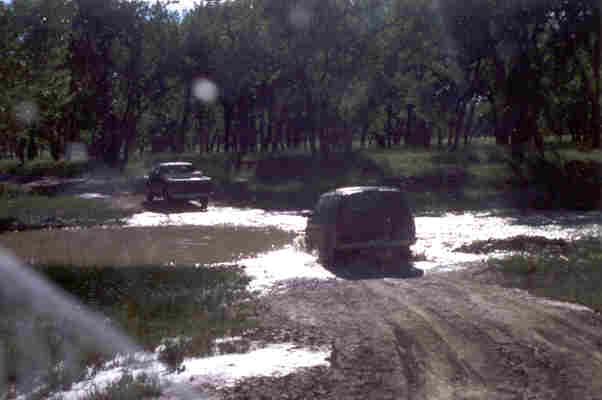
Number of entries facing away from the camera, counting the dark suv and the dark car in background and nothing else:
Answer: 1

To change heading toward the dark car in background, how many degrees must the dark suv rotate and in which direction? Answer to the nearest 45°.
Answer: approximately 45° to its left

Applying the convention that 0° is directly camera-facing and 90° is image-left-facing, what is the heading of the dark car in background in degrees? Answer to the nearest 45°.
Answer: approximately 315°

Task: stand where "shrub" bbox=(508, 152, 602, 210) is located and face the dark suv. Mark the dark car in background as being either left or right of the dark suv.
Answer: right

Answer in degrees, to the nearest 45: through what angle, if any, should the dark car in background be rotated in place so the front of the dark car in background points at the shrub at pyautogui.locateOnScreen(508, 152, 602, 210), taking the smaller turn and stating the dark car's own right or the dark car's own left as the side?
approximately 45° to the dark car's own left

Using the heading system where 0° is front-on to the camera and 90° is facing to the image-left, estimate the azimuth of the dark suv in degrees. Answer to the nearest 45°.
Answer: approximately 180°

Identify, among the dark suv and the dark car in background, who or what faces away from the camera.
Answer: the dark suv

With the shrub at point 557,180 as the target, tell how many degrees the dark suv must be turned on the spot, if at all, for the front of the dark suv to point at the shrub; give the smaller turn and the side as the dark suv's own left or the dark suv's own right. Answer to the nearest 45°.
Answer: approximately 45° to the dark suv's own right
